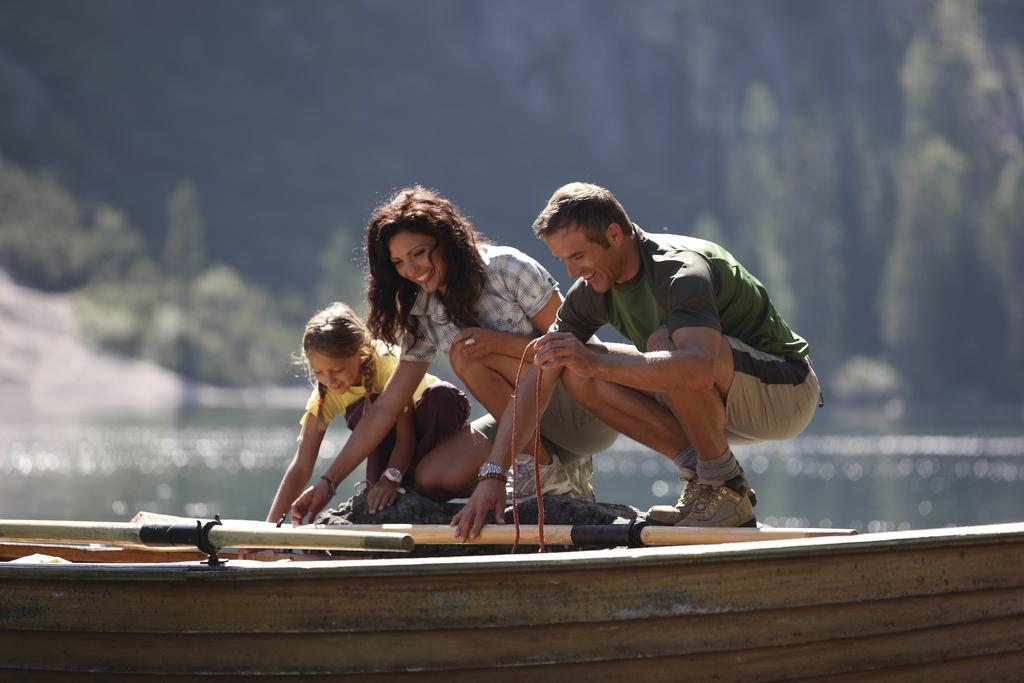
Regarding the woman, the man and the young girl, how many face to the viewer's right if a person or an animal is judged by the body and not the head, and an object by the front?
0

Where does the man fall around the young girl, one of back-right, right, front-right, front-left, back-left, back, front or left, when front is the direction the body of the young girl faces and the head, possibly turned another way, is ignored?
left

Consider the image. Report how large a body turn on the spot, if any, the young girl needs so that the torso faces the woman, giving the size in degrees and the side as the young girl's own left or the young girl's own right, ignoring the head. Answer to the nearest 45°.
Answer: approximately 90° to the young girl's own left

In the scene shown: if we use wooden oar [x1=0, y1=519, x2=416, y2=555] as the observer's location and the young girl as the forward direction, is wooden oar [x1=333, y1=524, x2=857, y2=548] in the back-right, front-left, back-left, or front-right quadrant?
front-right

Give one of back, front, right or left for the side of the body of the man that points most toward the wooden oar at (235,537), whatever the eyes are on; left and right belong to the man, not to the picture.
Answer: front

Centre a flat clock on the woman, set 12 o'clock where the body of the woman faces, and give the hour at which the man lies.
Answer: The man is roughly at 9 o'clock from the woman.

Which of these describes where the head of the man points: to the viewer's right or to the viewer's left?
to the viewer's left

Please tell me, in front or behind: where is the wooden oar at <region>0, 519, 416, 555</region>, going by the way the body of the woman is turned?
in front

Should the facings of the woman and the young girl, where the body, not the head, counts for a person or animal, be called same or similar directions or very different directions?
same or similar directions

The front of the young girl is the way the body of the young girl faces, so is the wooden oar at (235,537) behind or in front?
in front

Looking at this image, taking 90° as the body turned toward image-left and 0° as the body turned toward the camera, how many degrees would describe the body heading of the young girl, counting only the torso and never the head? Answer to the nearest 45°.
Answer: approximately 45°

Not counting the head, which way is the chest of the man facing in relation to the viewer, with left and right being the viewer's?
facing to the left of the viewer
